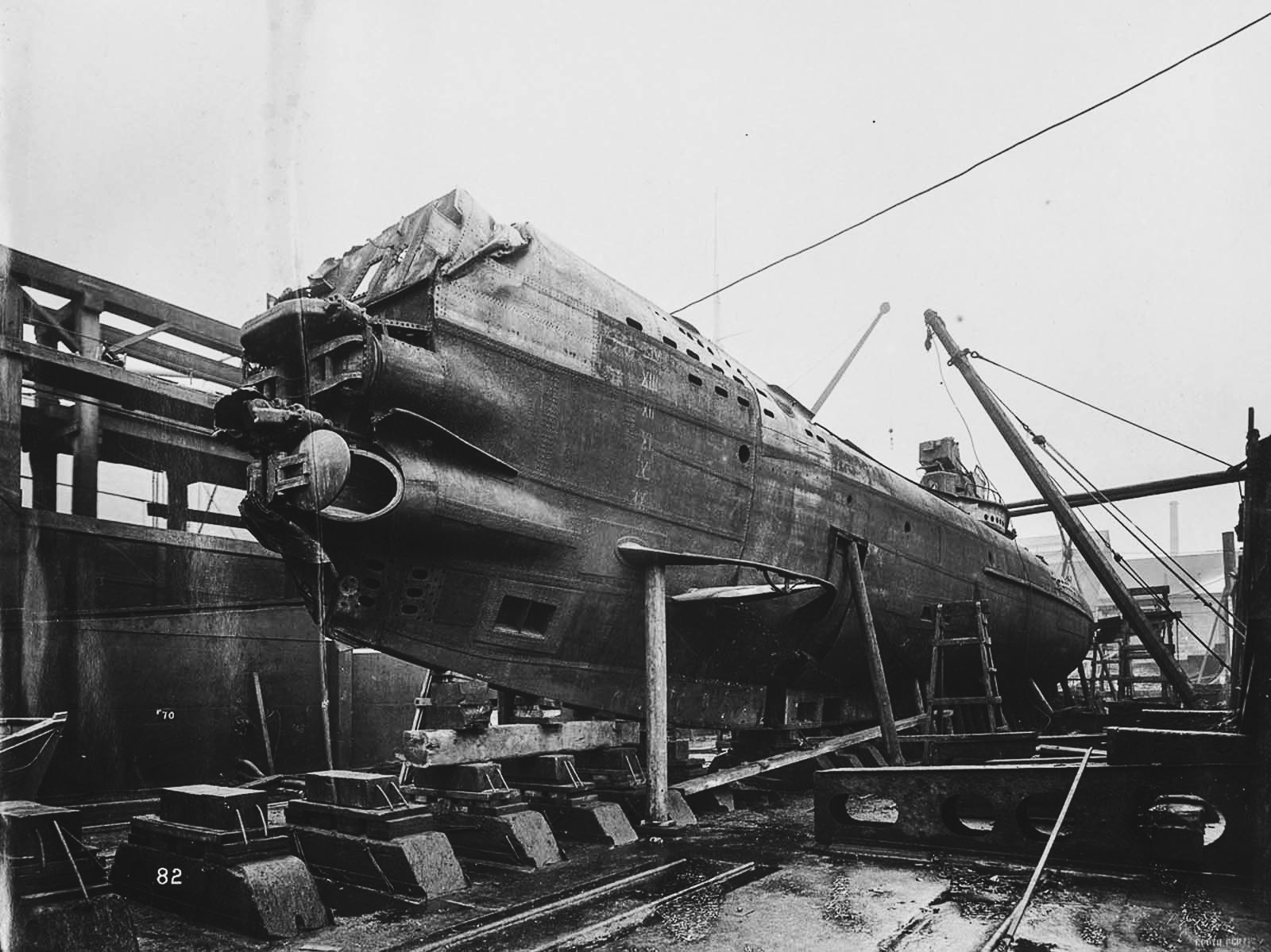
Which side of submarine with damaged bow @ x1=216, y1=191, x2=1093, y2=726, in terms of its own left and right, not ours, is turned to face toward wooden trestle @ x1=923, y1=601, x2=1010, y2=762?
back

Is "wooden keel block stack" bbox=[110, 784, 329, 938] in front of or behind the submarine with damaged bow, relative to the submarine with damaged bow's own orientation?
in front

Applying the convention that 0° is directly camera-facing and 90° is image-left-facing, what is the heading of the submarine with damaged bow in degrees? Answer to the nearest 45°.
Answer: approximately 45°

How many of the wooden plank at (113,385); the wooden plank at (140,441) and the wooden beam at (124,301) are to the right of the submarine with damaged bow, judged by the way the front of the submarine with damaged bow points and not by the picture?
3

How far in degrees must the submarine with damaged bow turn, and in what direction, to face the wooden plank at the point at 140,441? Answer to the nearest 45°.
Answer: approximately 90° to its right

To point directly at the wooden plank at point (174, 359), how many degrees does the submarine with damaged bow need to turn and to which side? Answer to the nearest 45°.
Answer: approximately 90° to its right

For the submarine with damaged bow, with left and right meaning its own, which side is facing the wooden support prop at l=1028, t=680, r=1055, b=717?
back

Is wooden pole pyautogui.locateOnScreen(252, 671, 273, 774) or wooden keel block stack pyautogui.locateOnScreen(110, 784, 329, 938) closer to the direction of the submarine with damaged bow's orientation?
the wooden keel block stack

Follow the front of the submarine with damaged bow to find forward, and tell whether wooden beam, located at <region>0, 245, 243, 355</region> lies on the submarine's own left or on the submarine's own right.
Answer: on the submarine's own right

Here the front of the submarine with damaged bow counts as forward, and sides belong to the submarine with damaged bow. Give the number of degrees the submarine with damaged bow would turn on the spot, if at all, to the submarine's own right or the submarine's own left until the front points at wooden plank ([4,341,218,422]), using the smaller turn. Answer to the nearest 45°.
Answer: approximately 90° to the submarine's own right
